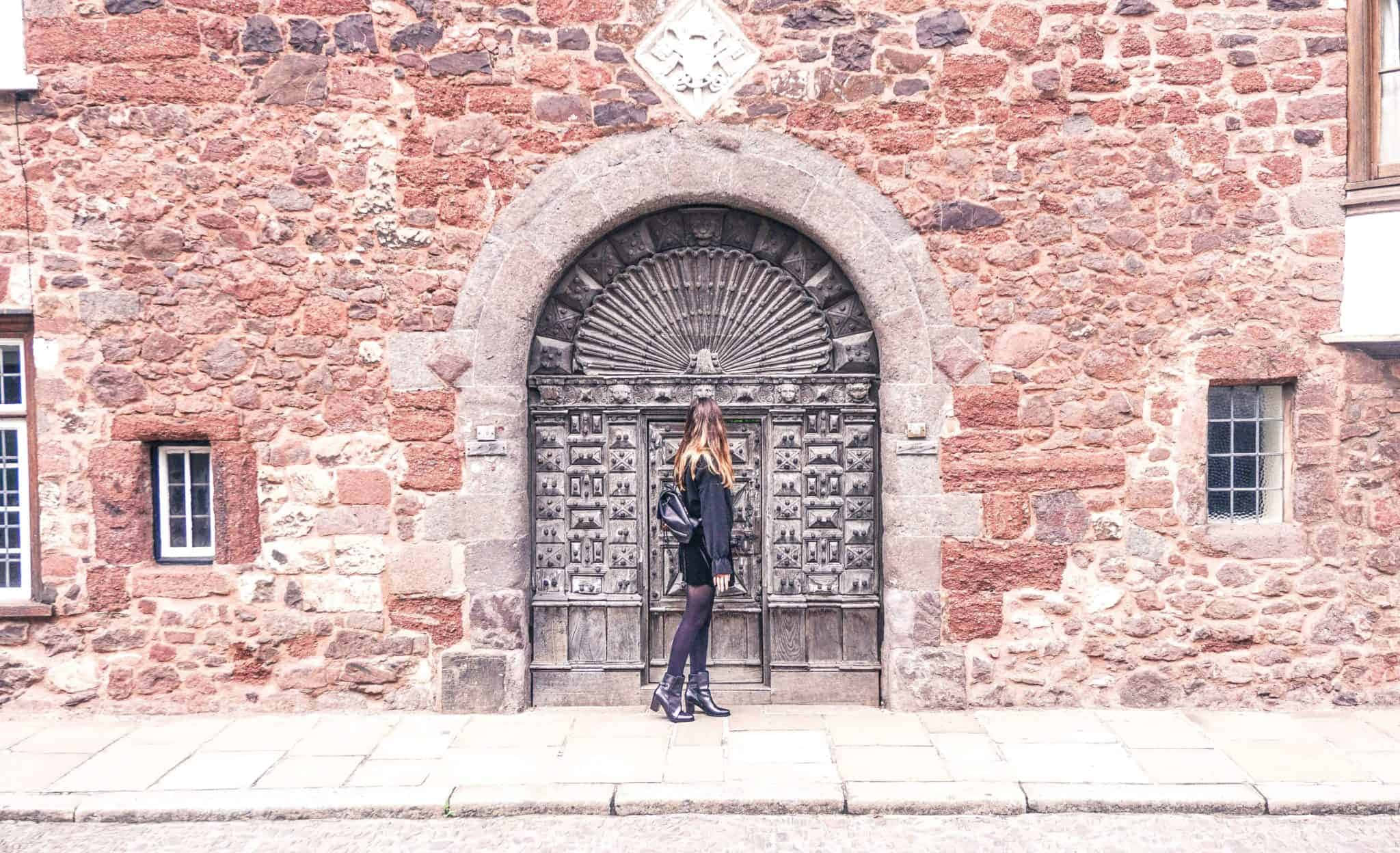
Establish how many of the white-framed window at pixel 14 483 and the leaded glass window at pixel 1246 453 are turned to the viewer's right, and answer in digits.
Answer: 0

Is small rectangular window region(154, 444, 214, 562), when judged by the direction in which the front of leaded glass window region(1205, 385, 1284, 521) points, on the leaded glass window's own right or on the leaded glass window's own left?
on the leaded glass window's own right

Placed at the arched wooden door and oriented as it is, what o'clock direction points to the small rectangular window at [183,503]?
The small rectangular window is roughly at 3 o'clock from the arched wooden door.

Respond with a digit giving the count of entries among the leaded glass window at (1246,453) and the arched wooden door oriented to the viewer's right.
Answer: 0

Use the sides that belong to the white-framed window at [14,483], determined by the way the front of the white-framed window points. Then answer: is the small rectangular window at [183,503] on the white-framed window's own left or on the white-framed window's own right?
on the white-framed window's own left

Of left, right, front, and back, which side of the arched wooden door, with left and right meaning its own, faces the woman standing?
front

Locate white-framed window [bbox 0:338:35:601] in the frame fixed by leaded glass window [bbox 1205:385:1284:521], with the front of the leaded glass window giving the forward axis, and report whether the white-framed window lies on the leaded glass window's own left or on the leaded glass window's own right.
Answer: on the leaded glass window's own right

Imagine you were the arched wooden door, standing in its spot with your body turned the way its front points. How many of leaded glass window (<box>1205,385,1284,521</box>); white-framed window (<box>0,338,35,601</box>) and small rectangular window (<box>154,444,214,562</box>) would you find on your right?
2

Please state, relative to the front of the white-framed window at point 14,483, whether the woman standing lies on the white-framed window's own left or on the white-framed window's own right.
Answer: on the white-framed window's own left
